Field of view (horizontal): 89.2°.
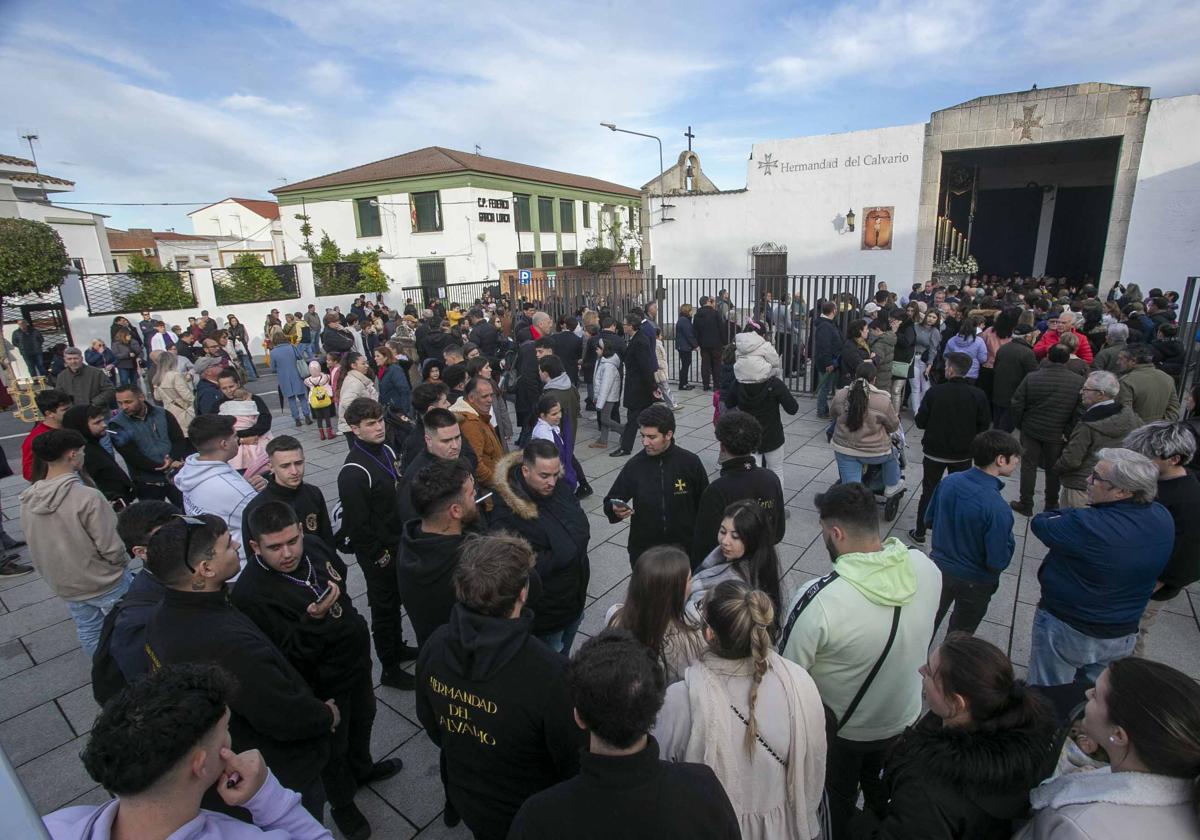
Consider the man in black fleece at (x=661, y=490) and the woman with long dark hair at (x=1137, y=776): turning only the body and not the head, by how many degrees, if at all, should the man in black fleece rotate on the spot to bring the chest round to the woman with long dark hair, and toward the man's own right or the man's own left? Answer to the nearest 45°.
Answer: approximately 45° to the man's own left

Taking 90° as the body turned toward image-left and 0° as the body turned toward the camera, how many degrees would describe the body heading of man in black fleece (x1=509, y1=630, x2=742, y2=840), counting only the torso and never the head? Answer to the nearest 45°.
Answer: approximately 180°

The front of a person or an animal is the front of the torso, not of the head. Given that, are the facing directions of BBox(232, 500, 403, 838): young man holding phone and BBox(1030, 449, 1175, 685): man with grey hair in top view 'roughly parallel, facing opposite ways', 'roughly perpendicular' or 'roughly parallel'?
roughly perpendicular

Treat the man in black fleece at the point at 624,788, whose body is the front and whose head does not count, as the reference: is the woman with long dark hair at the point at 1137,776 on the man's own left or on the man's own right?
on the man's own right

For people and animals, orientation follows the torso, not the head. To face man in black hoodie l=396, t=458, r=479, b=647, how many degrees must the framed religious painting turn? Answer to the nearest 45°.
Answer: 0° — it already faces them

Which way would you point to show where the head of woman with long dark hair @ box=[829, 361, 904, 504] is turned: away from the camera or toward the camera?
away from the camera

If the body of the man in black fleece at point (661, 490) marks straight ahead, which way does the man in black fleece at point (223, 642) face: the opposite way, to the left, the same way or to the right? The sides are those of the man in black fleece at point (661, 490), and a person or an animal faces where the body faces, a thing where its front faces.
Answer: the opposite way

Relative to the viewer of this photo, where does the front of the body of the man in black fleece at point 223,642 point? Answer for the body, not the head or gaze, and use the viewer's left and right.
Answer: facing away from the viewer and to the right of the viewer

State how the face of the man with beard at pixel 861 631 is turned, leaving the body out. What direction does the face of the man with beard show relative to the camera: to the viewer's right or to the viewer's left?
to the viewer's left

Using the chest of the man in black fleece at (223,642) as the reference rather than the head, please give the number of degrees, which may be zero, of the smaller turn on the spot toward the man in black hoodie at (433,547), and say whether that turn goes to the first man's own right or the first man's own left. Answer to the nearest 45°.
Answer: approximately 45° to the first man's own right

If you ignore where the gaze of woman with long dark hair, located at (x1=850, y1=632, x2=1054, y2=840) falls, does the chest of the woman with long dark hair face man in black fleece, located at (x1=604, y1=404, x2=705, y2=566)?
yes

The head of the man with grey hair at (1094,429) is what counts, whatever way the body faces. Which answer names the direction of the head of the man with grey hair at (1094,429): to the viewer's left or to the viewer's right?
to the viewer's left
